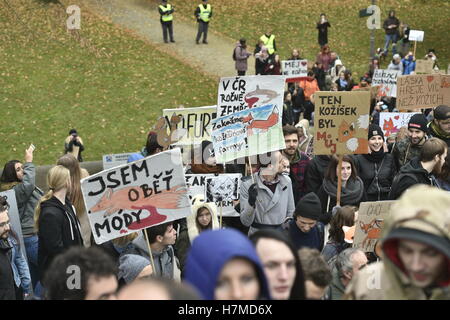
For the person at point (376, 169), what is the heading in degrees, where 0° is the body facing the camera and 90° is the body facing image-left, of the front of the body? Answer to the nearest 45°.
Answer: approximately 0°

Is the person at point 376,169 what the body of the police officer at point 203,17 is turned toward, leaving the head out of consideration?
yes

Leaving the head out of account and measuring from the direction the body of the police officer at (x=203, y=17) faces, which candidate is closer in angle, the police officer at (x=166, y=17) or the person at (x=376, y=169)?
the person

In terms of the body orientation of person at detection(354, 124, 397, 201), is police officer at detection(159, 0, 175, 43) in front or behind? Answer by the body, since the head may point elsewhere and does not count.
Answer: behind

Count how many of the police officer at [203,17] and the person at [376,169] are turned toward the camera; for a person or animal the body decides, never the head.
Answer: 2

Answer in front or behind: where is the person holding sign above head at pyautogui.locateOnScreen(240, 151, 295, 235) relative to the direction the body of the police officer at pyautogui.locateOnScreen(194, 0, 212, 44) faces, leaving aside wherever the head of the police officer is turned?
in front

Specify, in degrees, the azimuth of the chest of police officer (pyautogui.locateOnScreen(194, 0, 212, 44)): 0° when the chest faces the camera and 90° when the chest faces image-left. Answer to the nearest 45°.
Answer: approximately 0°

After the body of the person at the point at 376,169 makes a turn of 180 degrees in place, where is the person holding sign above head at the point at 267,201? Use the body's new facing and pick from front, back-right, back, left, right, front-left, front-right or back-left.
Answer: back-left
